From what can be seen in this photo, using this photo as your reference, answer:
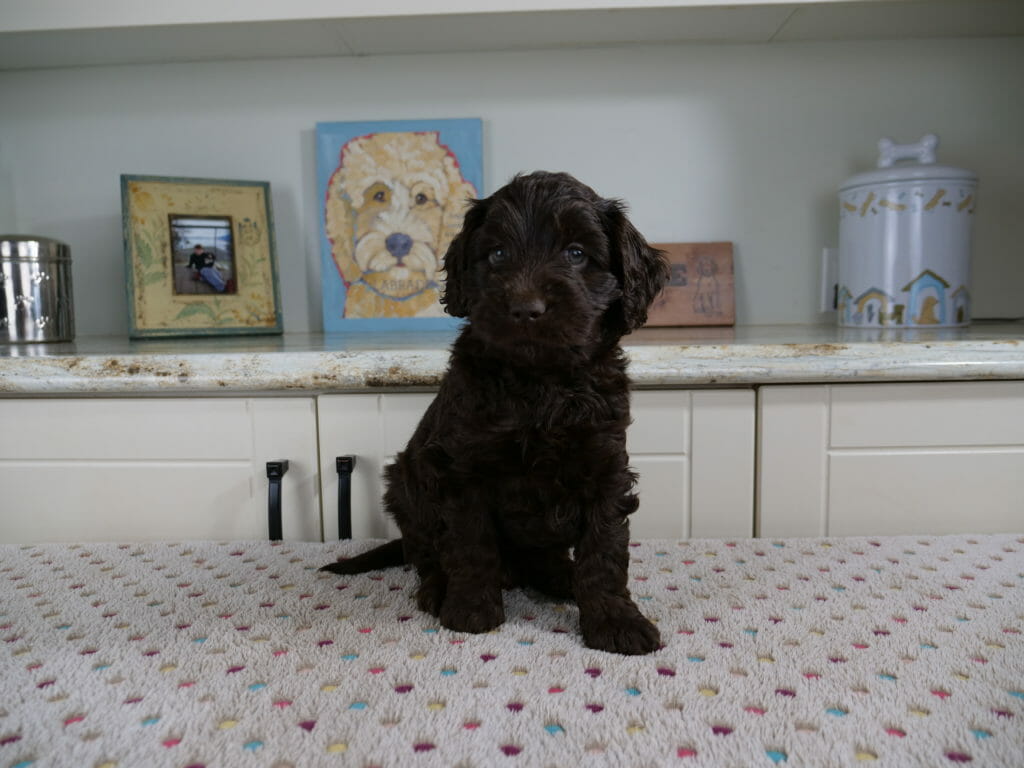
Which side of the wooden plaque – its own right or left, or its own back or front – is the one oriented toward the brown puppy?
front

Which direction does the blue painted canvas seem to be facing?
toward the camera

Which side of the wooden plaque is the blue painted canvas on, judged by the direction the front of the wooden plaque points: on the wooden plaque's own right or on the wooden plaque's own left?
on the wooden plaque's own right

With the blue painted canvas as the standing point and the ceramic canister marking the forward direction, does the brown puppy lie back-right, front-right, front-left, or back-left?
front-right

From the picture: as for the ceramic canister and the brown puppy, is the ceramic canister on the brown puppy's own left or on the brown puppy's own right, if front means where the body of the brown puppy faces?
on the brown puppy's own left

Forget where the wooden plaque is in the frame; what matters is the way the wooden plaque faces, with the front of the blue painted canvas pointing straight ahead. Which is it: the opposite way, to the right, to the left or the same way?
the same way

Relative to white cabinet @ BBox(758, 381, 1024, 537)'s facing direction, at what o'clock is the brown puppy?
The brown puppy is roughly at 1 o'clock from the white cabinet.

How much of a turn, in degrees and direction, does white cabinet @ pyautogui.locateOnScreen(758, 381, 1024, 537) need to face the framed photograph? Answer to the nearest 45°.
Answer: approximately 90° to its right

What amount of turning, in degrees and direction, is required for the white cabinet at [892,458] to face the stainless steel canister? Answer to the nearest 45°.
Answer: approximately 90° to its right

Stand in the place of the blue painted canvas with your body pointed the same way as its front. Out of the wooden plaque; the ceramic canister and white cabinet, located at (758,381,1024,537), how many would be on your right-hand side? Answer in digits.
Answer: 0

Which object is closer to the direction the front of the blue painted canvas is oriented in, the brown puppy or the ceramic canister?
the brown puppy

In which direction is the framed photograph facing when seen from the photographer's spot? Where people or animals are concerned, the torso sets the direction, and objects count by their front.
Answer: facing the viewer

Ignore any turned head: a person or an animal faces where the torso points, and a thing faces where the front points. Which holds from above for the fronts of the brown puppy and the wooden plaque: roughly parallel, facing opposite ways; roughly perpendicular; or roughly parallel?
roughly parallel

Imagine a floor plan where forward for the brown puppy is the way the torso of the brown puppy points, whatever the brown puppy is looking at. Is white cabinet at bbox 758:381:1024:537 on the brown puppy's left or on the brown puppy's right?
on the brown puppy's left

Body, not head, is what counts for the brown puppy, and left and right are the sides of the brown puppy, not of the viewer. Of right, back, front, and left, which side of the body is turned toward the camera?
front
